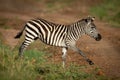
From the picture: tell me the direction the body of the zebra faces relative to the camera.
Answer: to the viewer's right
